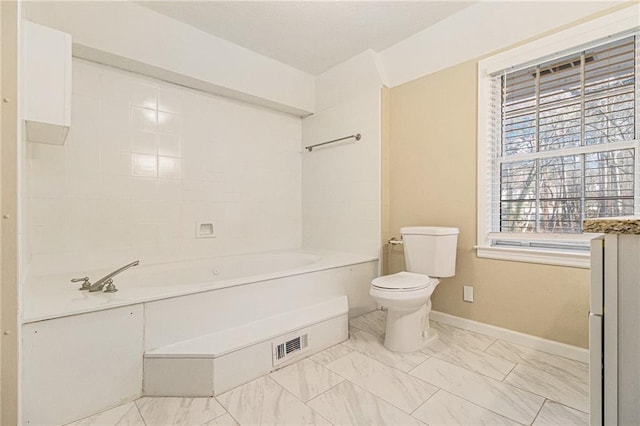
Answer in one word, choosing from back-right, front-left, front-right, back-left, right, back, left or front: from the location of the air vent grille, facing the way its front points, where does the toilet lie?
front-left

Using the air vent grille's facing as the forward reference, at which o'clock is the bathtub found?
The bathtub is roughly at 5 o'clock from the air vent grille.

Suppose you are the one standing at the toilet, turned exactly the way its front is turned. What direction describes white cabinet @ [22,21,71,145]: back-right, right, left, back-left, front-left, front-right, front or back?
front

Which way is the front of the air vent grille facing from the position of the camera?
facing the viewer and to the right of the viewer

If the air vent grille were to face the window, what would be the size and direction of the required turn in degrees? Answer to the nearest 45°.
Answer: approximately 45° to its left

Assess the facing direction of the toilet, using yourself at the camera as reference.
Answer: facing the viewer and to the left of the viewer

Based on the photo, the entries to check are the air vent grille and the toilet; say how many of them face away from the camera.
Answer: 0
